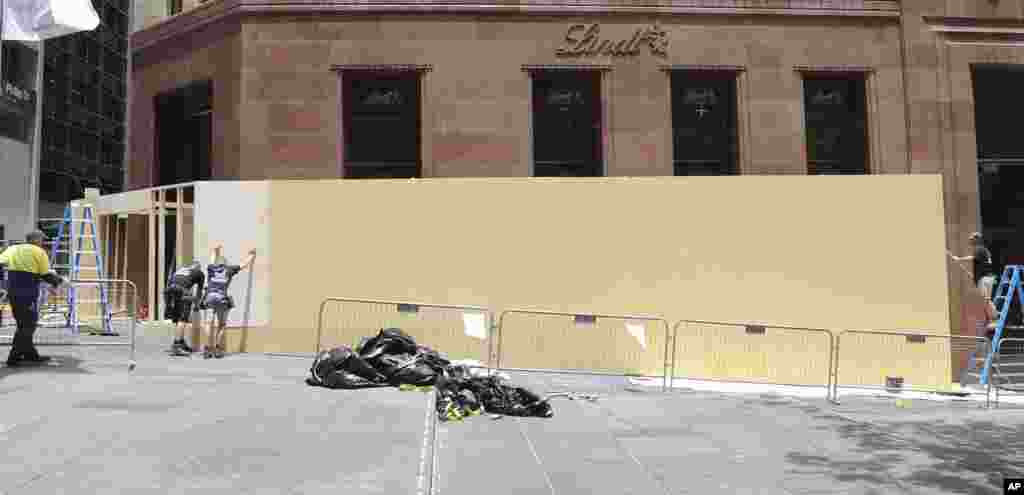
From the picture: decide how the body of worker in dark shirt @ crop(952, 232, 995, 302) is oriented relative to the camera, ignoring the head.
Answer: to the viewer's left

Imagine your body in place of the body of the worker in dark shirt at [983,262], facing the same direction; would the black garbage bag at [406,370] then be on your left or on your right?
on your left

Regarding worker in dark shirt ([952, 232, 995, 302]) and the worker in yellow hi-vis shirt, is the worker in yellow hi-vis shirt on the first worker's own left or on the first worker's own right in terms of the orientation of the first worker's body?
on the first worker's own left

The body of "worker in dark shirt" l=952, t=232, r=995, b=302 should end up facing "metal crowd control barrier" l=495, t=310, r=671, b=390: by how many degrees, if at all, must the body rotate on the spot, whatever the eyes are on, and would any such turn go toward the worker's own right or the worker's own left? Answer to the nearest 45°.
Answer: approximately 45° to the worker's own left

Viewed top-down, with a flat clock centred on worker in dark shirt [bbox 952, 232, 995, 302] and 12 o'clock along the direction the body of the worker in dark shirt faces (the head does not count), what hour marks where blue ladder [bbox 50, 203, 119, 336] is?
The blue ladder is roughly at 11 o'clock from the worker in dark shirt.

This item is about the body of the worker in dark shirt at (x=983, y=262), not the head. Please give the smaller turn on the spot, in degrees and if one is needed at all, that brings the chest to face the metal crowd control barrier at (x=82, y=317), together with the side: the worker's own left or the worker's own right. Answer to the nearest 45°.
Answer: approximately 45° to the worker's own left

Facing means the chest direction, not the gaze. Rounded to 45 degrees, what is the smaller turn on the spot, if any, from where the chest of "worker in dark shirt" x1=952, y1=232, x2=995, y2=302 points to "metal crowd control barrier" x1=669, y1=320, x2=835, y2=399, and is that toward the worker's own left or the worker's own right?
approximately 45° to the worker's own left
